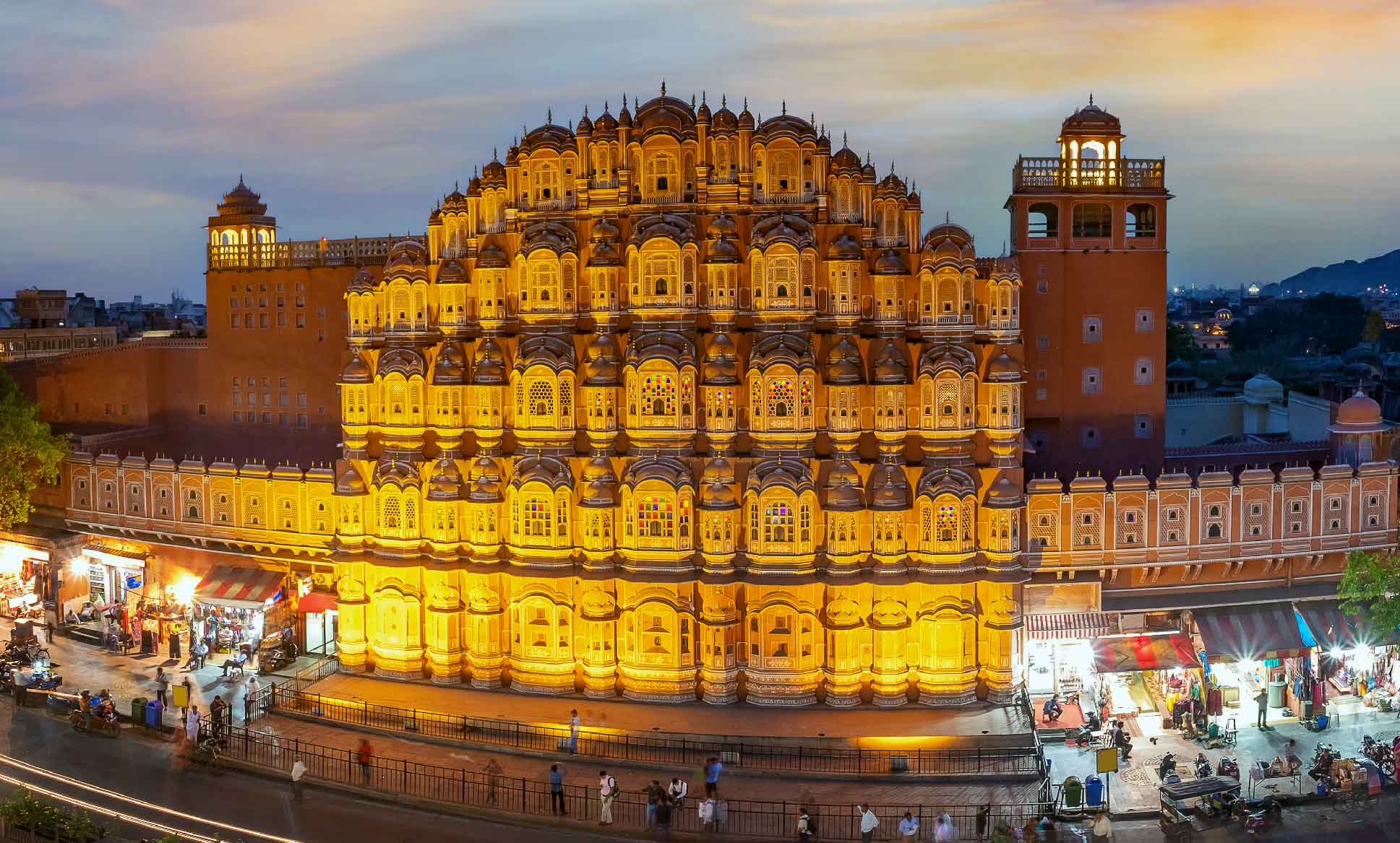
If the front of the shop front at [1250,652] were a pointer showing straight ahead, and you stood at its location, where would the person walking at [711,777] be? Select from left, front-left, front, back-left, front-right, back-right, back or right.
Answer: front-right

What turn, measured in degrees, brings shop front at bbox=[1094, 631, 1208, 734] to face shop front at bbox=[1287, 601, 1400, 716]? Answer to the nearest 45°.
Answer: approximately 135° to its left

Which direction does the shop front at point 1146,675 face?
toward the camera

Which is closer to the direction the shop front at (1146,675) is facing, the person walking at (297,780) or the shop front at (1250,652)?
the person walking

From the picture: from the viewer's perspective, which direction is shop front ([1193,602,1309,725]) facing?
toward the camera

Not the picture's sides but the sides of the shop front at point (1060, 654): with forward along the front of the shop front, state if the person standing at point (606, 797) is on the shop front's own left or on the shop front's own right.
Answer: on the shop front's own right

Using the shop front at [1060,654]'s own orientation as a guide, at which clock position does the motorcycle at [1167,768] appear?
The motorcycle is roughly at 11 o'clock from the shop front.

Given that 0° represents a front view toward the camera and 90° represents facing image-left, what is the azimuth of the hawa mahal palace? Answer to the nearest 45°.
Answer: approximately 0°

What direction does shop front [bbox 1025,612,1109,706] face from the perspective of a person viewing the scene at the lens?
facing the viewer

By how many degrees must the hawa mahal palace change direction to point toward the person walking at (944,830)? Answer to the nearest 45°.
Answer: approximately 45° to its left

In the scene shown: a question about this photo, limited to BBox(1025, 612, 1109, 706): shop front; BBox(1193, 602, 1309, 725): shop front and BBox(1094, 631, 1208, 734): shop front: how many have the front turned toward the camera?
3

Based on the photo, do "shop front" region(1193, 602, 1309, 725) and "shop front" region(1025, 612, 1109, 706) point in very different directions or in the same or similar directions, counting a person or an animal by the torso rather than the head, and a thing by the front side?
same or similar directions

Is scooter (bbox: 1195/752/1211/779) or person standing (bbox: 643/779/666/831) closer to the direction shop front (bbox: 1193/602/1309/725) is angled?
the scooter

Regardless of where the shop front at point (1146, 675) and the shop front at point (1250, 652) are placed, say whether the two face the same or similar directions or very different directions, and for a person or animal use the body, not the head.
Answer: same or similar directions

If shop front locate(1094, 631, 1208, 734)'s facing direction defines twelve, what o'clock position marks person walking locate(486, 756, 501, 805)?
The person walking is roughly at 2 o'clock from the shop front.

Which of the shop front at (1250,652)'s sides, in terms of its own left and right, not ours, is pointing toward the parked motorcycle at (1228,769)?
front

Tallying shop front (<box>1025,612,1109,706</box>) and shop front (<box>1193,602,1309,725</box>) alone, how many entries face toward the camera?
2
